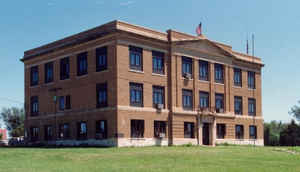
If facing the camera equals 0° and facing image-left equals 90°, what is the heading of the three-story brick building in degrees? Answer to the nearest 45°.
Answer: approximately 315°
